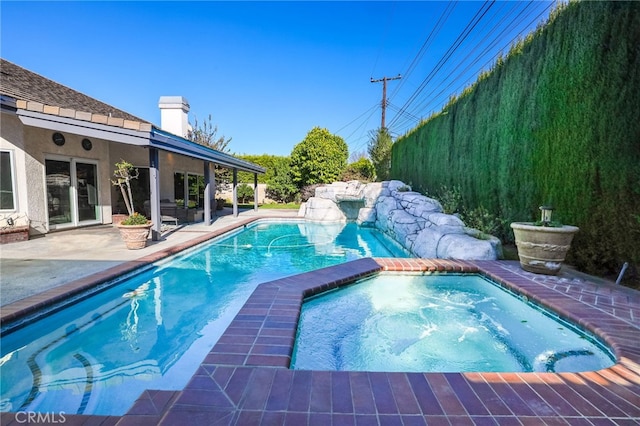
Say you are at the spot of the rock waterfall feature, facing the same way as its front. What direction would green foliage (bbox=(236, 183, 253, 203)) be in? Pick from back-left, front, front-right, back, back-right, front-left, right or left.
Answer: right

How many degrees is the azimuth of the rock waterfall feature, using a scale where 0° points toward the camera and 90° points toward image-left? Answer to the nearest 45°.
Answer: approximately 45°

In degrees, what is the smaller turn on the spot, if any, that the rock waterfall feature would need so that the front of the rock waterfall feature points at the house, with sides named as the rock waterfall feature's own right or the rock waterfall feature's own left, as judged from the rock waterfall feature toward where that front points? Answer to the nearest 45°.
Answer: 0° — it already faces it

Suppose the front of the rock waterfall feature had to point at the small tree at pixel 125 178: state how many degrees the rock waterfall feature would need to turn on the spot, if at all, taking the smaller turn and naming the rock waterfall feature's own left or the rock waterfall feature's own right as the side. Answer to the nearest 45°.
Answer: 0° — it already faces it

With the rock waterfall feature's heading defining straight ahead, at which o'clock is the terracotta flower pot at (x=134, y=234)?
The terracotta flower pot is roughly at 12 o'clock from the rock waterfall feature.

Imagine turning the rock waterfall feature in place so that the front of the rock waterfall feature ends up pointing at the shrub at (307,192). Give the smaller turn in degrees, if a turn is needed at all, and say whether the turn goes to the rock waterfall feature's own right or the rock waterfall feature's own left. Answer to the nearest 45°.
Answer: approximately 90° to the rock waterfall feature's own right

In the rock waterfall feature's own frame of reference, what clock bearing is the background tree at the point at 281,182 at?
The background tree is roughly at 3 o'clock from the rock waterfall feature.

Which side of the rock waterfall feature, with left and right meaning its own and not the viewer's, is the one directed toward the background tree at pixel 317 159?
right

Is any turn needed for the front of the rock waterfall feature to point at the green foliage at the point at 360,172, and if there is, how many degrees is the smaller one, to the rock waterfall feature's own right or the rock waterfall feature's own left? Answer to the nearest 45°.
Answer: approximately 135° to the rock waterfall feature's own right

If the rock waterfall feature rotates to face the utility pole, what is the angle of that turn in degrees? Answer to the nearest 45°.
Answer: approximately 135° to its right
